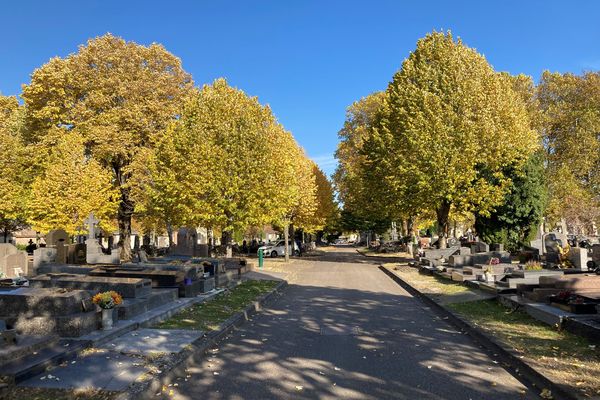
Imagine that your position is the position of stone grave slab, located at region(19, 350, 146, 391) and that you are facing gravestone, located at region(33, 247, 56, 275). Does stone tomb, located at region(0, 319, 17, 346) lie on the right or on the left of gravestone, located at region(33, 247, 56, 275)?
left

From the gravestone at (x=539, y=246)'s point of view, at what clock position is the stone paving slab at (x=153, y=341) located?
The stone paving slab is roughly at 11 o'clock from the gravestone.

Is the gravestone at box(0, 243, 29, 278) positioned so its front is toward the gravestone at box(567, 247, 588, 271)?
yes

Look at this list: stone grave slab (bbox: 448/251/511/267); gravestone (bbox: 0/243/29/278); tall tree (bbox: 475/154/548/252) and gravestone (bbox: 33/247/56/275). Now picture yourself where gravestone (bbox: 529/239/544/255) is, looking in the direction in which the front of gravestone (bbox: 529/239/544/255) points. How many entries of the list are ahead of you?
3

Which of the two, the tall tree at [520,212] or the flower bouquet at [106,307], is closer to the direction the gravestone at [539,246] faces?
the flower bouquet

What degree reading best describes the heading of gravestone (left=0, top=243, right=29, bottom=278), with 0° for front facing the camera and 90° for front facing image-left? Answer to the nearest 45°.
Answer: approximately 315°

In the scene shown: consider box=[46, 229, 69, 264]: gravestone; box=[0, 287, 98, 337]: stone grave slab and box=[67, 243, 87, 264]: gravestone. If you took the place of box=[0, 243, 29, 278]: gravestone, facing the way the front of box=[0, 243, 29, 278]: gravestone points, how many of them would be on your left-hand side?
2

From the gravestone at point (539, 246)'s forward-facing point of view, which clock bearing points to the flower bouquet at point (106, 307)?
The flower bouquet is roughly at 11 o'clock from the gravestone.

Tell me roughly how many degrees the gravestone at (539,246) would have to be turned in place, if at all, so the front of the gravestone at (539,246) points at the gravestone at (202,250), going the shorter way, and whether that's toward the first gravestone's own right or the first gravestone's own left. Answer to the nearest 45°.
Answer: approximately 45° to the first gravestone's own right

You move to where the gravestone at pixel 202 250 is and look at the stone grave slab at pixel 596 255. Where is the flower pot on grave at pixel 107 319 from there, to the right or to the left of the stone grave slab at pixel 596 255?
right

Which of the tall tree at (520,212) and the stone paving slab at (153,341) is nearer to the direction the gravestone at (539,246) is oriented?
the stone paving slab

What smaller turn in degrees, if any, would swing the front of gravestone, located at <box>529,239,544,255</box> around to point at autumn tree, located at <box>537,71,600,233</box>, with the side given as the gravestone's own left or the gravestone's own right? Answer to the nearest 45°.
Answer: approximately 135° to the gravestone's own right
